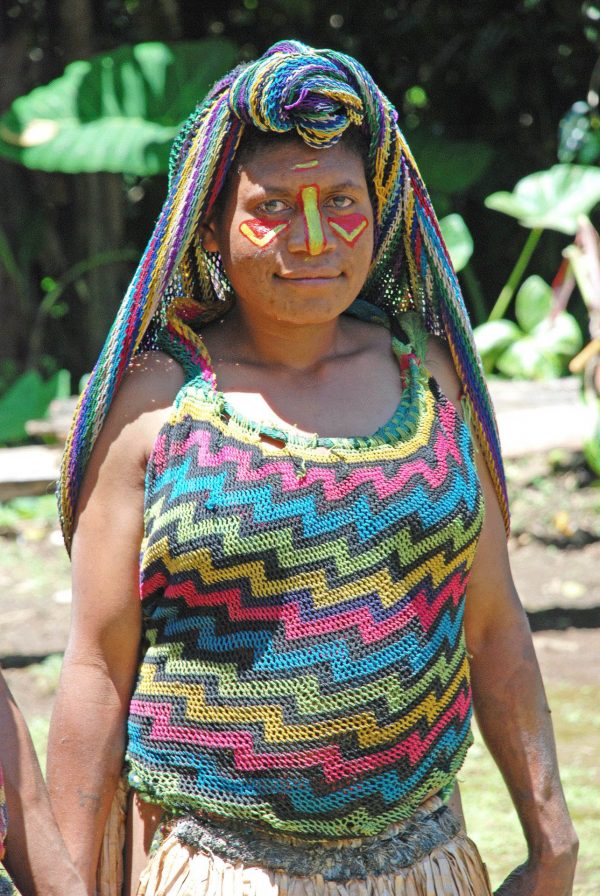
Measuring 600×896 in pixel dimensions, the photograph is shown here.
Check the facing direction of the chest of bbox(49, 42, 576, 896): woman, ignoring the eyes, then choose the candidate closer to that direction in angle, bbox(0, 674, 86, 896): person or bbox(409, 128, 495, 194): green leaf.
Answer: the person

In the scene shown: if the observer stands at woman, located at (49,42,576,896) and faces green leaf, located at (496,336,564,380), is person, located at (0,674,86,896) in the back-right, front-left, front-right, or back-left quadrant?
back-left

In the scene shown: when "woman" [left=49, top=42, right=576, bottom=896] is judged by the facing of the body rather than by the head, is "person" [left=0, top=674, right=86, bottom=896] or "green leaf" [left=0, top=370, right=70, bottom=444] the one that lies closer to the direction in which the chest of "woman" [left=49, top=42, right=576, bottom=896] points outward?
the person

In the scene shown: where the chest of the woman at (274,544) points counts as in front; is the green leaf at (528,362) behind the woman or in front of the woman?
behind

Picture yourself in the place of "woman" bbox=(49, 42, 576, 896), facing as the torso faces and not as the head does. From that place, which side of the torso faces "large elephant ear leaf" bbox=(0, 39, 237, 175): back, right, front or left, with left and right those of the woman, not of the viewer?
back

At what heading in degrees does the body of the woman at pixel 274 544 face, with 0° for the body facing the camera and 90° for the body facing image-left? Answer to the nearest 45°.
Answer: approximately 0°

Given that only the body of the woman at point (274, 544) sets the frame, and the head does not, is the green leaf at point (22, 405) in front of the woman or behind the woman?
behind

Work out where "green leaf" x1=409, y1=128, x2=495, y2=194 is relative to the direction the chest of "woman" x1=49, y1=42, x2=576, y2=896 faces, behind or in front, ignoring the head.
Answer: behind
